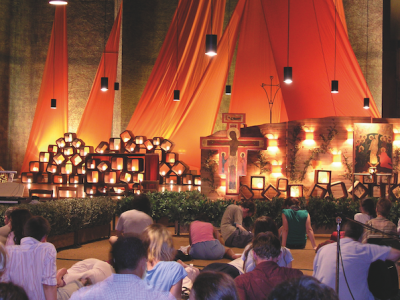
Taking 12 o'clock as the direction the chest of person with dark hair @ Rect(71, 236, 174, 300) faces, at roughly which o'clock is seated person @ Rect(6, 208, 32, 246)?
The seated person is roughly at 11 o'clock from the person with dark hair.

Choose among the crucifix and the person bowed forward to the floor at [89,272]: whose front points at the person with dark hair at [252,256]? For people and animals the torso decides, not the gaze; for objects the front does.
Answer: the crucifix

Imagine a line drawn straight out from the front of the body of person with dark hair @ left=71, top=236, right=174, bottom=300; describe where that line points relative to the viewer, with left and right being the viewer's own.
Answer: facing away from the viewer

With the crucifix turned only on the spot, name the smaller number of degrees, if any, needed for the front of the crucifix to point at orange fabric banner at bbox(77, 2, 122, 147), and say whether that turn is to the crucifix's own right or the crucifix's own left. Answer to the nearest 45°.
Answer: approximately 135° to the crucifix's own right

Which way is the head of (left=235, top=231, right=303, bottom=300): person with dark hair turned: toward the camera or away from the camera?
away from the camera

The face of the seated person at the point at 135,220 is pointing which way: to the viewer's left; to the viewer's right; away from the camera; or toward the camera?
away from the camera

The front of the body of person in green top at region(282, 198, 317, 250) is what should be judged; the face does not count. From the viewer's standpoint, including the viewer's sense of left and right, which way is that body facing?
facing away from the viewer

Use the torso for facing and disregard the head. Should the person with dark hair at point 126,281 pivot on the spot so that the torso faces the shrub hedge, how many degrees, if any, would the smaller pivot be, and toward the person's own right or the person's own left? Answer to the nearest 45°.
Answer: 0° — they already face it

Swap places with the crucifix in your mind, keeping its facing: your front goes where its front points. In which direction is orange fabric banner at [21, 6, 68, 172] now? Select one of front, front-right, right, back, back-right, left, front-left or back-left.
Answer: back-right

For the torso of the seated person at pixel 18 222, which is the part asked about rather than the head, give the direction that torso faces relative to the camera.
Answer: away from the camera

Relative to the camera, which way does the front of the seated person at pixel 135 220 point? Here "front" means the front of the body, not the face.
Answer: away from the camera

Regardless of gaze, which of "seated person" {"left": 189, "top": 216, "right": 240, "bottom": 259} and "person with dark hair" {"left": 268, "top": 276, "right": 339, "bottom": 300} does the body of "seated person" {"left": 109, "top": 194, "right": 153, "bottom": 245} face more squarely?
the seated person
